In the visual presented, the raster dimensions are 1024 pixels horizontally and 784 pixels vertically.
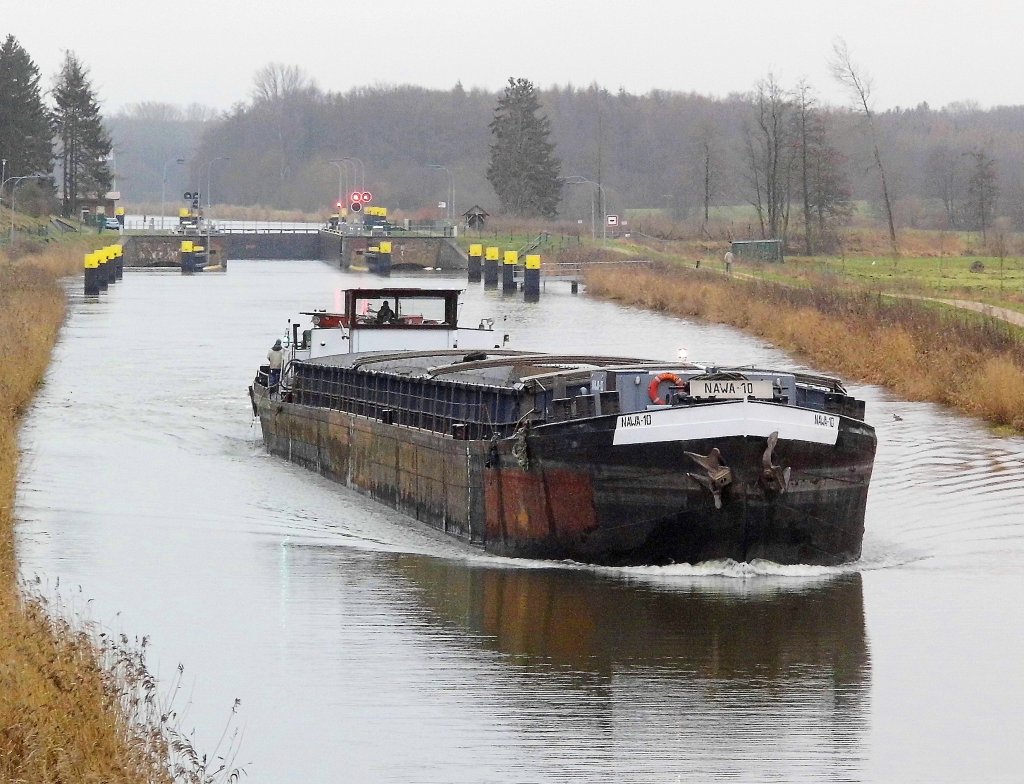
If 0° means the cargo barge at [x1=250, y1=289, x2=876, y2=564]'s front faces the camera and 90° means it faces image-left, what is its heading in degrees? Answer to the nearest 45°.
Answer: approximately 315°
